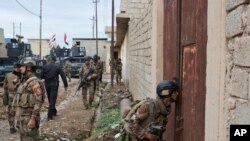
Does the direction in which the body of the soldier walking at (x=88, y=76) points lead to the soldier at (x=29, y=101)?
yes

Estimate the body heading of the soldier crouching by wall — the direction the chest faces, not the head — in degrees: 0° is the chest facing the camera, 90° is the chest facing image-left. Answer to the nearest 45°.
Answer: approximately 270°

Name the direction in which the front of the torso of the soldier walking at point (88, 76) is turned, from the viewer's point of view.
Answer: toward the camera

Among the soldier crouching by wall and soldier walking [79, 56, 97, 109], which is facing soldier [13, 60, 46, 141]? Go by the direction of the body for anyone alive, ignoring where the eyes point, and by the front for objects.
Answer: the soldier walking

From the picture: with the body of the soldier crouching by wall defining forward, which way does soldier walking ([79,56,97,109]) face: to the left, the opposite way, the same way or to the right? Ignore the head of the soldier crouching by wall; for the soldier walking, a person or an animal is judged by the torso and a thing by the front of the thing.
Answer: to the right

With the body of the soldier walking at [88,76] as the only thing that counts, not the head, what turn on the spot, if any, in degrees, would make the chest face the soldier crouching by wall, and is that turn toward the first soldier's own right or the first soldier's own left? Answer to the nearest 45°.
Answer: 0° — they already face them
